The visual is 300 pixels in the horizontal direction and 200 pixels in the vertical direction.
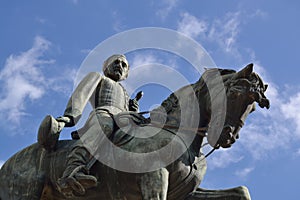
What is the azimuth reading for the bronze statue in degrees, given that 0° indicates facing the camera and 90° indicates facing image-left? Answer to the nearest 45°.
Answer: approximately 270°

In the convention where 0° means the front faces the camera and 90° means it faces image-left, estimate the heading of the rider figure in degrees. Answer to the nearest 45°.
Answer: approximately 315°
